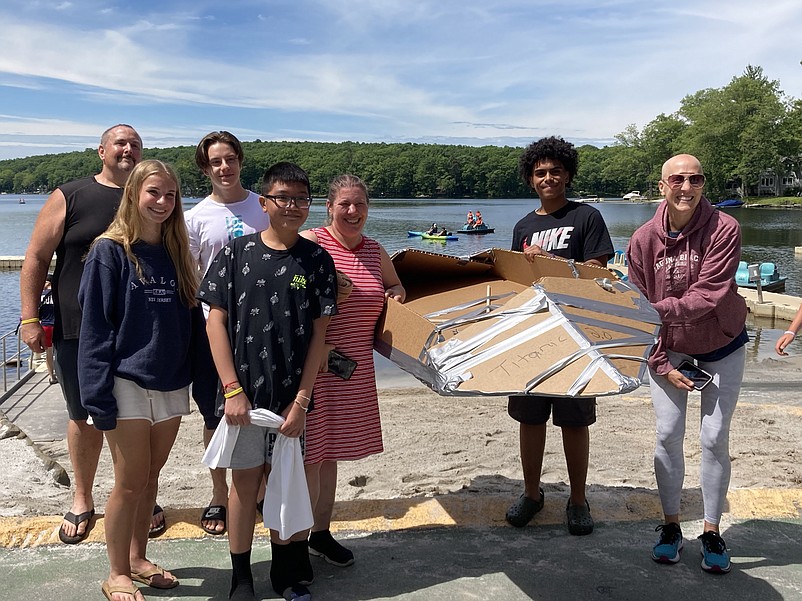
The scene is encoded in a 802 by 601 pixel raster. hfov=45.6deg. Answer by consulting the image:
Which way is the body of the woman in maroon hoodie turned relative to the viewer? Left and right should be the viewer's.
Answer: facing the viewer

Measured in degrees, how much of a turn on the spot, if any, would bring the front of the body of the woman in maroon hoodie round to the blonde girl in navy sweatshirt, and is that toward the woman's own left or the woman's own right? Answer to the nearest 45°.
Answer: approximately 45° to the woman's own right

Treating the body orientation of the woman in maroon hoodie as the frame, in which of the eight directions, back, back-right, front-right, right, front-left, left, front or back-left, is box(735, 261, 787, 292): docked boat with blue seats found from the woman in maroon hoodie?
back

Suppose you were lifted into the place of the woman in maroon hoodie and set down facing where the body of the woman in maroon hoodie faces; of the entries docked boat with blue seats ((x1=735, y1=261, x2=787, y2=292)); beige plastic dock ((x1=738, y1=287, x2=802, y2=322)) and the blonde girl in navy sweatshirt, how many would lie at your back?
2

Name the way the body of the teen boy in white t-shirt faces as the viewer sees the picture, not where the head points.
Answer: toward the camera

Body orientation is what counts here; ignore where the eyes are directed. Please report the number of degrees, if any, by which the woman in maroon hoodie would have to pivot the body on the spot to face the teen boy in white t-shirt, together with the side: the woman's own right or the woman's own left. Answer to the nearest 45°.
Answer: approximately 90° to the woman's own right

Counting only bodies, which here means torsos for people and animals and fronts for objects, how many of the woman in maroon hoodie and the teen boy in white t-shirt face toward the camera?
2

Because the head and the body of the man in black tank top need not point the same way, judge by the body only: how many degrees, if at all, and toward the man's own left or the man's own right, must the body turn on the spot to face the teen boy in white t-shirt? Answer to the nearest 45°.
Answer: approximately 45° to the man's own left

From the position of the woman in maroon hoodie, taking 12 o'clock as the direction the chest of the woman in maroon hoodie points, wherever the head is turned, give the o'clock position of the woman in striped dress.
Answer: The woman in striped dress is roughly at 2 o'clock from the woman in maroon hoodie.

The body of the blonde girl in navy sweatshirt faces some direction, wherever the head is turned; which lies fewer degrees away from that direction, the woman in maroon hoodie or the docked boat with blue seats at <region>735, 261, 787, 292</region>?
the woman in maroon hoodie

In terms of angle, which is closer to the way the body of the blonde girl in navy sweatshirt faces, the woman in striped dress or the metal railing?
the woman in striped dress
